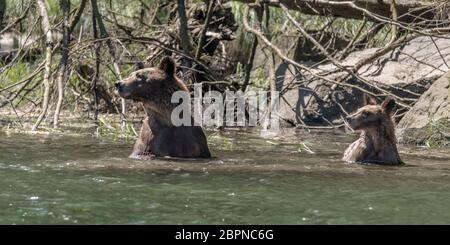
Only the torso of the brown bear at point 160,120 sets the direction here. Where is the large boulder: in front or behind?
behind

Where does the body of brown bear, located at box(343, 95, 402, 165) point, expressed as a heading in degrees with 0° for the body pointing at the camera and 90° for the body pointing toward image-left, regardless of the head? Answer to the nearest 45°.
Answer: approximately 45°

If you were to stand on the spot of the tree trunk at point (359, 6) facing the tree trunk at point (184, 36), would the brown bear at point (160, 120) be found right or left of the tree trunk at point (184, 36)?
left

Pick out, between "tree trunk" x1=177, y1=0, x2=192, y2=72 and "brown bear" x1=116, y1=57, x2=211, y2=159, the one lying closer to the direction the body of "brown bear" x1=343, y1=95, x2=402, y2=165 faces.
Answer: the brown bear

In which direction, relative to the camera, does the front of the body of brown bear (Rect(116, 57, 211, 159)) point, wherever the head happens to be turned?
to the viewer's left

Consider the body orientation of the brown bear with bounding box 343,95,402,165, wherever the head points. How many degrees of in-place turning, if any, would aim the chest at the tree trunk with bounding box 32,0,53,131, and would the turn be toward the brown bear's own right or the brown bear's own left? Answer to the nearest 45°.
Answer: approximately 45° to the brown bear's own right
